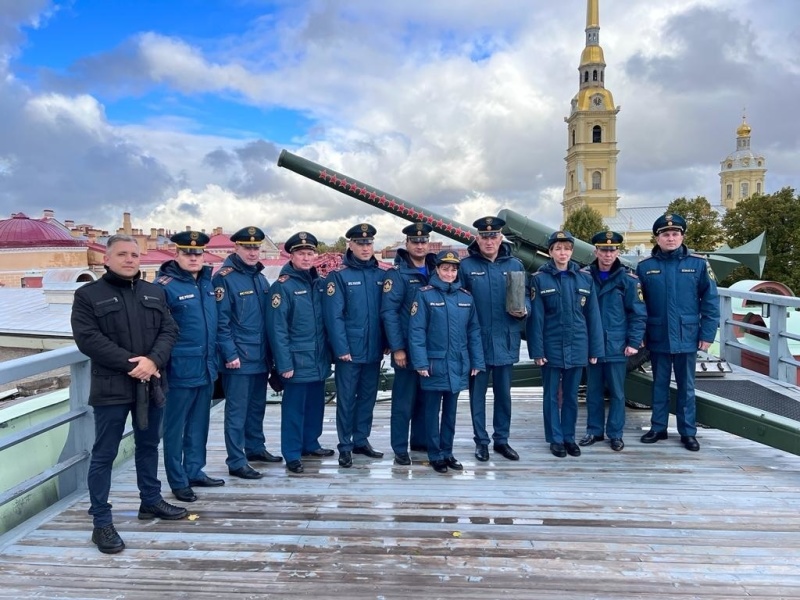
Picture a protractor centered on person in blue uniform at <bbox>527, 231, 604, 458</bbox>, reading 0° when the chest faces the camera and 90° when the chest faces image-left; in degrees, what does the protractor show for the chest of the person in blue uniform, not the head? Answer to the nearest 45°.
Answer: approximately 0°

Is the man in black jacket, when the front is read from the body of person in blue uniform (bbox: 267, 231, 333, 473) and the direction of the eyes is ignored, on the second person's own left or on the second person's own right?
on the second person's own right

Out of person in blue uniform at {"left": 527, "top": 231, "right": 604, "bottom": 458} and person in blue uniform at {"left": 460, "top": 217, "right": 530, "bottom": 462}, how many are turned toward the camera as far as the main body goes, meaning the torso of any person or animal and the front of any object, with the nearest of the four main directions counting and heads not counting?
2

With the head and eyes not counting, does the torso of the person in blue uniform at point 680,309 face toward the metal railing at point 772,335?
no

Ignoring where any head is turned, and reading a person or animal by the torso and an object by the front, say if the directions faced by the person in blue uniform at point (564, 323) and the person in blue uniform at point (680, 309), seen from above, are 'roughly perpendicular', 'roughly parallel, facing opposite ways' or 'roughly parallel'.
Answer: roughly parallel

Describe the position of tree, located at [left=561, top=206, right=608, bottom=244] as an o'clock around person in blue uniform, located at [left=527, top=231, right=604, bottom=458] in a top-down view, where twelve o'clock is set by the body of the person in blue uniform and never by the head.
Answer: The tree is roughly at 6 o'clock from the person in blue uniform.

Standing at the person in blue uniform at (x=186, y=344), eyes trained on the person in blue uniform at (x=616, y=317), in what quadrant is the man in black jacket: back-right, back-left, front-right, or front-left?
back-right

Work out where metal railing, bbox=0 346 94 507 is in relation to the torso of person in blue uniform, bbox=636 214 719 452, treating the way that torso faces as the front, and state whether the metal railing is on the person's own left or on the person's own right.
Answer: on the person's own right

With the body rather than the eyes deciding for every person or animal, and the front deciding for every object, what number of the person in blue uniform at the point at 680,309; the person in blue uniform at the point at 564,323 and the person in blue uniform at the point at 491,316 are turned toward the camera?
3

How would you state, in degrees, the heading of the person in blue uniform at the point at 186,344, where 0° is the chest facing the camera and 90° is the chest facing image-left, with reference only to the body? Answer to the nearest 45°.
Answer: approximately 315°

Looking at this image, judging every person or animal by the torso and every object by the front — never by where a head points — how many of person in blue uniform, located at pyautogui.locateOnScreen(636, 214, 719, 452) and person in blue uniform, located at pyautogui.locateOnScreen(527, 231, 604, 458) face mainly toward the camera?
2

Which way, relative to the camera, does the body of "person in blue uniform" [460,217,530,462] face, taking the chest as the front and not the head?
toward the camera

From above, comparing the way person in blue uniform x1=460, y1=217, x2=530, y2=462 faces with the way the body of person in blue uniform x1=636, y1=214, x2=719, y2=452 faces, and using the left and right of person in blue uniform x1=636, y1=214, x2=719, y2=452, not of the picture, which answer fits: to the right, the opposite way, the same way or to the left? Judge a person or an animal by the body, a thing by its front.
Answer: the same way

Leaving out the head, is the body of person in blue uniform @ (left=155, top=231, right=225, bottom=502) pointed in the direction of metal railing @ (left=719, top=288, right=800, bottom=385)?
no

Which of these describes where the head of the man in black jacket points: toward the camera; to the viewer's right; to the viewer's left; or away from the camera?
toward the camera

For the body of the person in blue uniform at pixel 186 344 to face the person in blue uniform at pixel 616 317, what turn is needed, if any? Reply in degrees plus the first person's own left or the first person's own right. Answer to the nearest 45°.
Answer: approximately 45° to the first person's own left

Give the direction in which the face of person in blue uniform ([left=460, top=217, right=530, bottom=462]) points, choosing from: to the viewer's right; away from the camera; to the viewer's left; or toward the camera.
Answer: toward the camera

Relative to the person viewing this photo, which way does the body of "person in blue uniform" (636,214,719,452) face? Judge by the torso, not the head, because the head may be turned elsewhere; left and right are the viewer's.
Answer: facing the viewer
